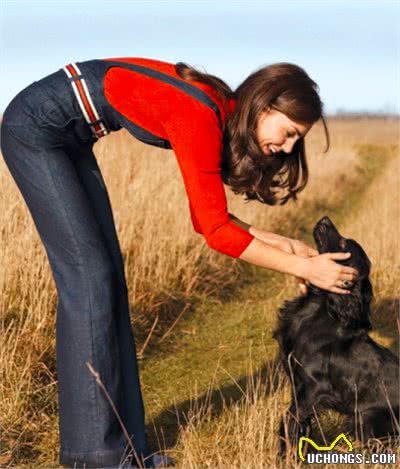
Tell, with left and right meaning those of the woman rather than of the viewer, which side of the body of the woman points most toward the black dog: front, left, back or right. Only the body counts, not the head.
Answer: front

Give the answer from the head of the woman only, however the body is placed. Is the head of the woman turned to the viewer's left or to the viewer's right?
to the viewer's right

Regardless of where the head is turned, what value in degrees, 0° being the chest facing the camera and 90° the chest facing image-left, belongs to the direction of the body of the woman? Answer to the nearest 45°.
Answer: approximately 270°
